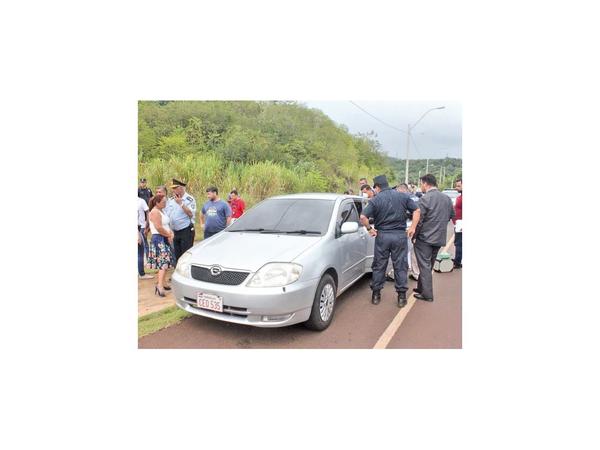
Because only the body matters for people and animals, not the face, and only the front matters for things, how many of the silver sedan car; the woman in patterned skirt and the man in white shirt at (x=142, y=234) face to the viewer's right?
2

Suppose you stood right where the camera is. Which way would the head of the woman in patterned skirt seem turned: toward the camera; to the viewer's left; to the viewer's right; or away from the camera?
to the viewer's right

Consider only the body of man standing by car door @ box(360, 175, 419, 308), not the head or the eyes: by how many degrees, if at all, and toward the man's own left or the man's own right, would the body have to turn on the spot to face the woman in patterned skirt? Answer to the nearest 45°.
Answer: approximately 90° to the man's own left

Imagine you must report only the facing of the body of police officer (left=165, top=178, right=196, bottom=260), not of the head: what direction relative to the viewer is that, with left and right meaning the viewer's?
facing the viewer and to the left of the viewer

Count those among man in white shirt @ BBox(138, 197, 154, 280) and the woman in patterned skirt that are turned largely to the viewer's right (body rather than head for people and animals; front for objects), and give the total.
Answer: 2

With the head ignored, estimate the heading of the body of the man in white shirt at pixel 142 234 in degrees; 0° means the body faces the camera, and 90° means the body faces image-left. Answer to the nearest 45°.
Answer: approximately 270°

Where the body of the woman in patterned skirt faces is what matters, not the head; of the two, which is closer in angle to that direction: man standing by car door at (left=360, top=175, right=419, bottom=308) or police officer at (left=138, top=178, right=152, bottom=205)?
the man standing by car door

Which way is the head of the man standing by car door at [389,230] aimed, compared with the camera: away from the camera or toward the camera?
away from the camera

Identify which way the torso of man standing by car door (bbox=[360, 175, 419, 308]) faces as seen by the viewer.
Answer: away from the camera

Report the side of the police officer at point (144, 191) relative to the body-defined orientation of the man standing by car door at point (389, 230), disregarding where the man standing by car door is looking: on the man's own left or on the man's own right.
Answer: on the man's own left

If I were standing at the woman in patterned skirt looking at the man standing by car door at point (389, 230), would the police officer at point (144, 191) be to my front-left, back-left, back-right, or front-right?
back-left

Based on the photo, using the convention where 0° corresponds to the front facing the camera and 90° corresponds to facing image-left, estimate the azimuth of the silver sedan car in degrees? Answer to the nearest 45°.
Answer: approximately 45°
